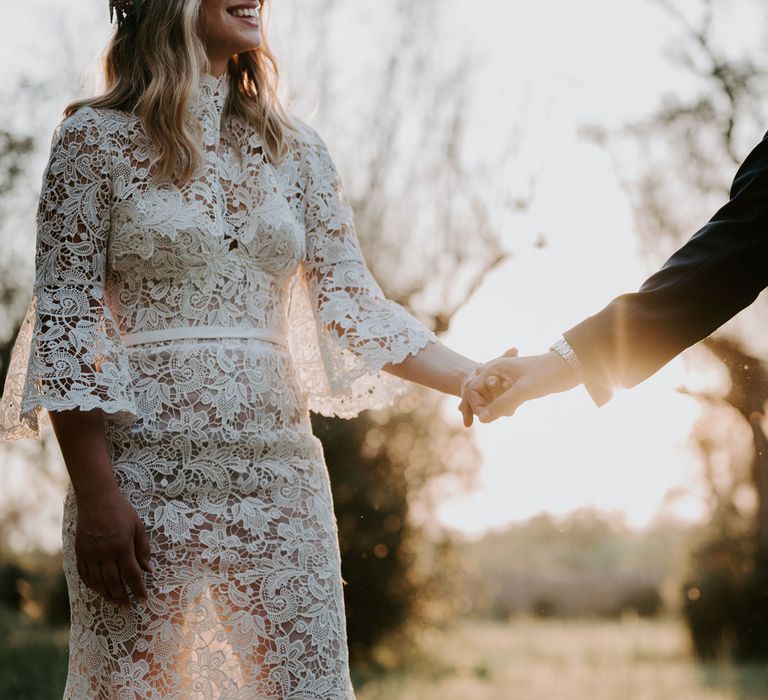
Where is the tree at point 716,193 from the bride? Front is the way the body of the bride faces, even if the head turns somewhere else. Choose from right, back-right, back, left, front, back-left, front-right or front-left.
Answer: left

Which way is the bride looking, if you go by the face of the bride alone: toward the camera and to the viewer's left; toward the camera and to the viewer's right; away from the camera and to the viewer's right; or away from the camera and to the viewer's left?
toward the camera and to the viewer's right

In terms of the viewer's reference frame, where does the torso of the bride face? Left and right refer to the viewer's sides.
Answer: facing the viewer and to the right of the viewer
